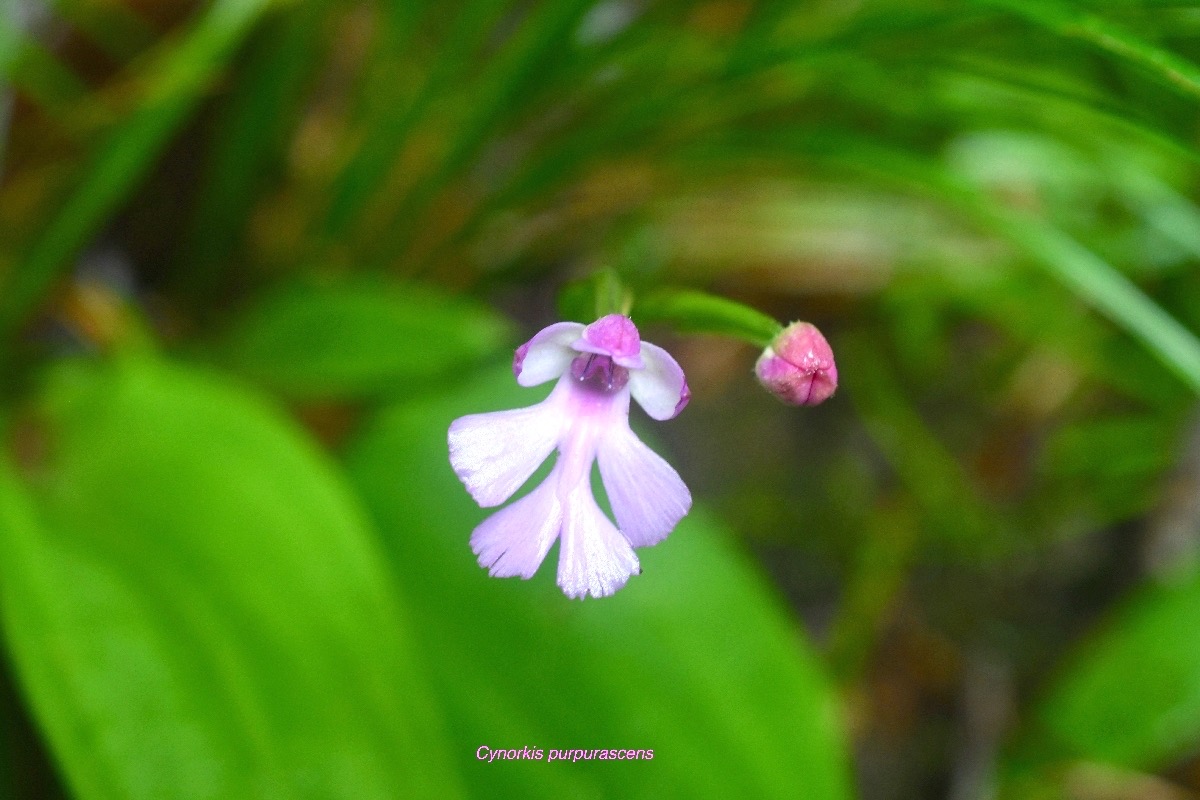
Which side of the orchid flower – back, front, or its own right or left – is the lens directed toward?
front
